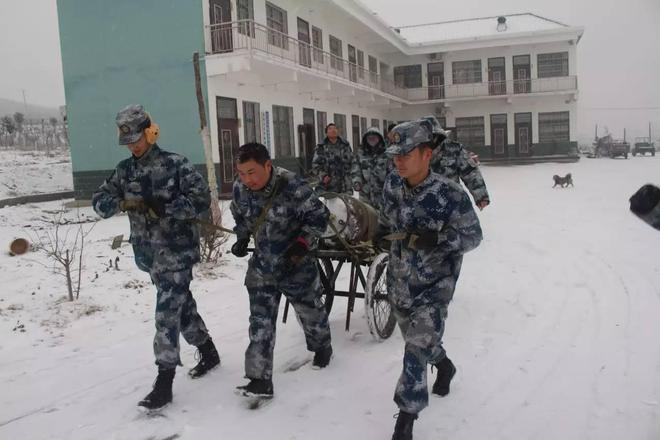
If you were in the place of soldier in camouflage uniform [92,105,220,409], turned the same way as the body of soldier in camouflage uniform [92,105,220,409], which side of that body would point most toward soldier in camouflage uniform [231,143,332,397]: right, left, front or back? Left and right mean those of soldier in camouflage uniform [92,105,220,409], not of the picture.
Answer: left

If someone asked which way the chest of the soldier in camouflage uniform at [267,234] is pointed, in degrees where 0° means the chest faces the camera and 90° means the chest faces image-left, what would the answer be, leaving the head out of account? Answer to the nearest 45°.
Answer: approximately 45°

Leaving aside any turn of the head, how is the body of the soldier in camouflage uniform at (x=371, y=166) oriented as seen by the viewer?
toward the camera

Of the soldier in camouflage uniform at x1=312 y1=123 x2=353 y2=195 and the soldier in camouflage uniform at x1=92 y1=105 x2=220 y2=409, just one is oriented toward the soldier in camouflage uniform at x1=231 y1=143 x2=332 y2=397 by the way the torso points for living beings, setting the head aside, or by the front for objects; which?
the soldier in camouflage uniform at x1=312 y1=123 x2=353 y2=195

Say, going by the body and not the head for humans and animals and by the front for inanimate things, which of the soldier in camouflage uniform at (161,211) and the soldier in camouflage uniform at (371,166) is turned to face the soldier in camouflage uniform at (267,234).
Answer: the soldier in camouflage uniform at (371,166)

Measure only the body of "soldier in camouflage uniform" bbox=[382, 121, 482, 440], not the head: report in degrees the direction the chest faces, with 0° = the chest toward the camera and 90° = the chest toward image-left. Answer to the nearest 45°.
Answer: approximately 45°

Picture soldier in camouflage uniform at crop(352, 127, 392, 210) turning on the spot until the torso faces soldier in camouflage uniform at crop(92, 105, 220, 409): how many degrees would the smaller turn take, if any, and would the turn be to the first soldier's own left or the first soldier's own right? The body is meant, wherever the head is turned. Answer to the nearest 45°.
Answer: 0° — they already face them

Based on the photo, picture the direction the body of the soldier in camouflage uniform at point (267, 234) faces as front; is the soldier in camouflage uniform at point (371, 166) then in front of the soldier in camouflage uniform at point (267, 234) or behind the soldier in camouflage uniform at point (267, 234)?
behind

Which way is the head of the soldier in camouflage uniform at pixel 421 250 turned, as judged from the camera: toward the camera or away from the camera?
toward the camera

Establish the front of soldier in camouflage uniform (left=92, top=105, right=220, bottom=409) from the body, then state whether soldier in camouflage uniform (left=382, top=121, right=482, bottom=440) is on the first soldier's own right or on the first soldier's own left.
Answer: on the first soldier's own left

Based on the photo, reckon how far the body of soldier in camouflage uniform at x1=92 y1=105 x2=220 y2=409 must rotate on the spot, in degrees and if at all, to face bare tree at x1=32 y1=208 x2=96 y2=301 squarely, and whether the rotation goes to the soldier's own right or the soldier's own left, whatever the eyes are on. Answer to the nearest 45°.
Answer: approximately 135° to the soldier's own right

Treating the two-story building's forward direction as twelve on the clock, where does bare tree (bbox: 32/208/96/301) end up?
The bare tree is roughly at 2 o'clock from the two-story building.

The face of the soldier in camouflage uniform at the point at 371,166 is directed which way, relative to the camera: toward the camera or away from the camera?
toward the camera

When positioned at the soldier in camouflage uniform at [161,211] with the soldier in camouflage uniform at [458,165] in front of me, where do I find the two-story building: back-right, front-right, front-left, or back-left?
front-left

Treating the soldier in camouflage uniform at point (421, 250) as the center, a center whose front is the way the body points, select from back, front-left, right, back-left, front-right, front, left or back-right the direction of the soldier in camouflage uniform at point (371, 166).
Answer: back-right

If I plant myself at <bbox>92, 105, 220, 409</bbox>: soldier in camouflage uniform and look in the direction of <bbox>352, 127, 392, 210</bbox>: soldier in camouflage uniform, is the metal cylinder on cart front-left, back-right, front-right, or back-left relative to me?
front-right

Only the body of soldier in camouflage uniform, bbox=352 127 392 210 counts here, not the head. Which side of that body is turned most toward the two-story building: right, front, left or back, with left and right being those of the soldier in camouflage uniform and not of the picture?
back

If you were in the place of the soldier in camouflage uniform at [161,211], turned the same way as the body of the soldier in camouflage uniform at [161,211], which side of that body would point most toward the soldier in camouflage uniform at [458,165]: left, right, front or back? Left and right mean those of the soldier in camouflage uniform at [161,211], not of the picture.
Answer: back
